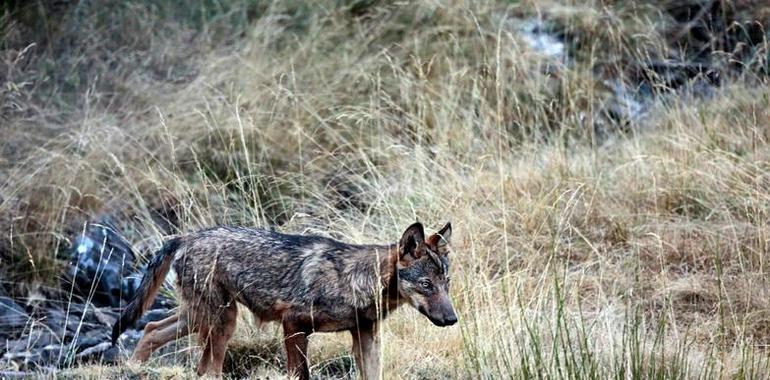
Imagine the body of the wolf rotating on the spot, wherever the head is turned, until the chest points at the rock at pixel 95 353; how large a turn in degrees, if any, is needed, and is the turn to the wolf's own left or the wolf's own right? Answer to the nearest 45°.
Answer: approximately 135° to the wolf's own left

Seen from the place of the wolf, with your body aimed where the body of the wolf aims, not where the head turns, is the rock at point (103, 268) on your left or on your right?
on your left

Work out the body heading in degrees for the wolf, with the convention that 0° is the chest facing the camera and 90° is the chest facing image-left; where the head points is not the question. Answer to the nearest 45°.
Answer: approximately 270°

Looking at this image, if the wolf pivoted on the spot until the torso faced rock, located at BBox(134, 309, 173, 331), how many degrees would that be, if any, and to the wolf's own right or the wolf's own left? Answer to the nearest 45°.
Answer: approximately 135° to the wolf's own left

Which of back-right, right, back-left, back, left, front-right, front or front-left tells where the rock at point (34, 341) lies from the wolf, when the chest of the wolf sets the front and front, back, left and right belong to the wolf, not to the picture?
back-left

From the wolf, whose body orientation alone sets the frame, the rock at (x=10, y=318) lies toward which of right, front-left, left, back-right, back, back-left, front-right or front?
back-left
